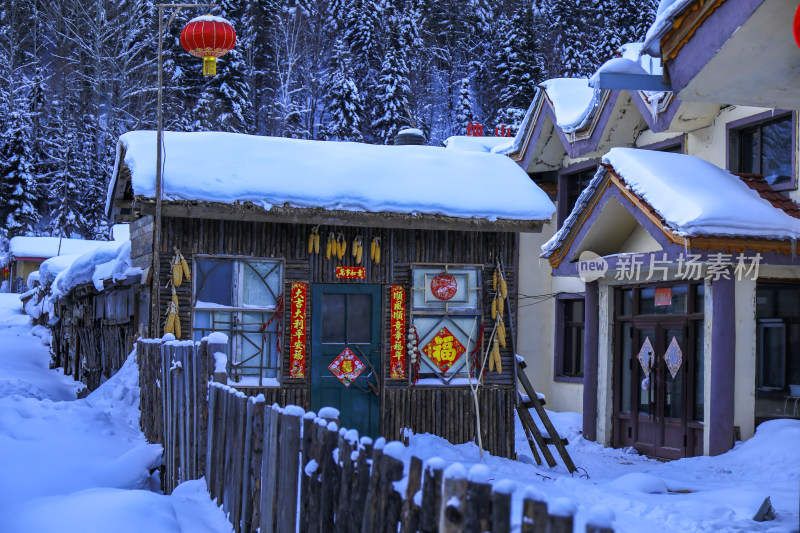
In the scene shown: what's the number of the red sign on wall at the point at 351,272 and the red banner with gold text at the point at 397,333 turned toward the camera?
2

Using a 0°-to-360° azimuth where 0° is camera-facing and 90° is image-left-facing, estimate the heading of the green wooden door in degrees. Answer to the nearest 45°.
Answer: approximately 0°

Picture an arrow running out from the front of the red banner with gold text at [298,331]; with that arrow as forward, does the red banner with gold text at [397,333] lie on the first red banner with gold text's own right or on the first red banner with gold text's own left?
on the first red banner with gold text's own left

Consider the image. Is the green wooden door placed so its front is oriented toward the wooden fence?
yes

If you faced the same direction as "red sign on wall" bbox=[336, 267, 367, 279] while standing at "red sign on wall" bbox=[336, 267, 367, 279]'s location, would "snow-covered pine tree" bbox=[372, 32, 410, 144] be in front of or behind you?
behind

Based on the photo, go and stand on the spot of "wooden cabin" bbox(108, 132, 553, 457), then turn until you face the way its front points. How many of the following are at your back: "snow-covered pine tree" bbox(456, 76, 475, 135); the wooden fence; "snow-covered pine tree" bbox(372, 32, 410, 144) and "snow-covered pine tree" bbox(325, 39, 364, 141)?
3

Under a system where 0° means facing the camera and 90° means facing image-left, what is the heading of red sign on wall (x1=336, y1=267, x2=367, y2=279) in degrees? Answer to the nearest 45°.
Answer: approximately 0°
